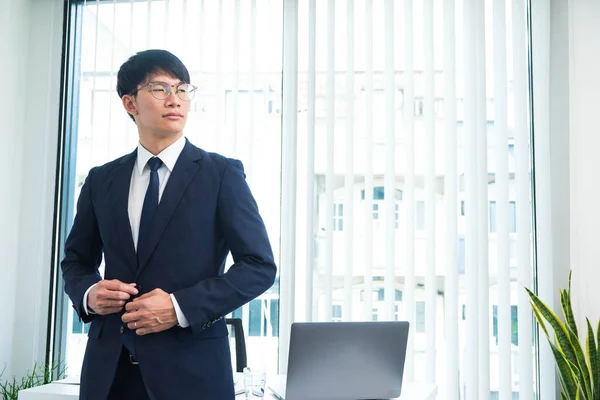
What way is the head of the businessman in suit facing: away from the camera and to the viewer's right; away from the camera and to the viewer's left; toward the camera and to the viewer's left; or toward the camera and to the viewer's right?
toward the camera and to the viewer's right

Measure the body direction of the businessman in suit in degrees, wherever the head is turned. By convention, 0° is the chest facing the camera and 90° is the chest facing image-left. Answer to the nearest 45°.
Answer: approximately 45°

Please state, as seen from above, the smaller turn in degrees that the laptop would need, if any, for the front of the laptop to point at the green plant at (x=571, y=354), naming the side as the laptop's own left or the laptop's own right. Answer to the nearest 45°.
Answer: approximately 90° to the laptop's own right

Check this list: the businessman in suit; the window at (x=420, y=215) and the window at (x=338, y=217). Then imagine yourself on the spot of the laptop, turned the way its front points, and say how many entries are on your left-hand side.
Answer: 1

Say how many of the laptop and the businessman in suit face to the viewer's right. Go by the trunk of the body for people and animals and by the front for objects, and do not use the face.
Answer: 0

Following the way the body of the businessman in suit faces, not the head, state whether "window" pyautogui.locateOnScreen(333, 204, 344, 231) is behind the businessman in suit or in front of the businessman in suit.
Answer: behind

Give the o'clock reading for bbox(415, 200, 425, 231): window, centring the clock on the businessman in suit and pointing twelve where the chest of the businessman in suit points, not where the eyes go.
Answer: The window is roughly at 6 o'clock from the businessman in suit.

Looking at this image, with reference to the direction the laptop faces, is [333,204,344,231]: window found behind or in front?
in front

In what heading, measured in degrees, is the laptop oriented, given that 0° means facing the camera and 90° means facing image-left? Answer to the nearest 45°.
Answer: approximately 135°

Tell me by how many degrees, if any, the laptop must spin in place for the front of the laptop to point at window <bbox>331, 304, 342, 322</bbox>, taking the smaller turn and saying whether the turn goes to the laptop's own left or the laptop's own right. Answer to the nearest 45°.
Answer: approximately 45° to the laptop's own right
